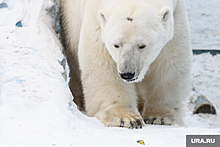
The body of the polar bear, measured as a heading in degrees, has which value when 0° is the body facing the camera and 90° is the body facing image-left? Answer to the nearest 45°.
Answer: approximately 0°
